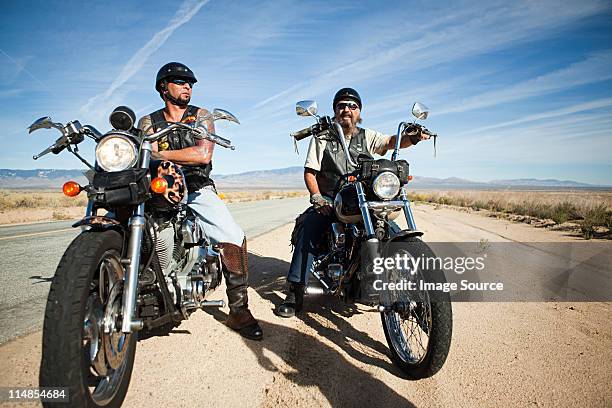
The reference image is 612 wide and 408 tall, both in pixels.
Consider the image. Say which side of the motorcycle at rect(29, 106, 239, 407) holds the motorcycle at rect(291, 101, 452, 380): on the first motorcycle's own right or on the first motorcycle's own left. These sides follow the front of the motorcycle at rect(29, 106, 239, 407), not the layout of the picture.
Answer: on the first motorcycle's own left

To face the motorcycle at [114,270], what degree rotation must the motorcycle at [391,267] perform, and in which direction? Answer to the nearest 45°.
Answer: approximately 90° to its right

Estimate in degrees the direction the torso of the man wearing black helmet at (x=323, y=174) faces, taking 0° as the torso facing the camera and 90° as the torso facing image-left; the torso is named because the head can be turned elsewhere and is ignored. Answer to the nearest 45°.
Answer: approximately 0°
